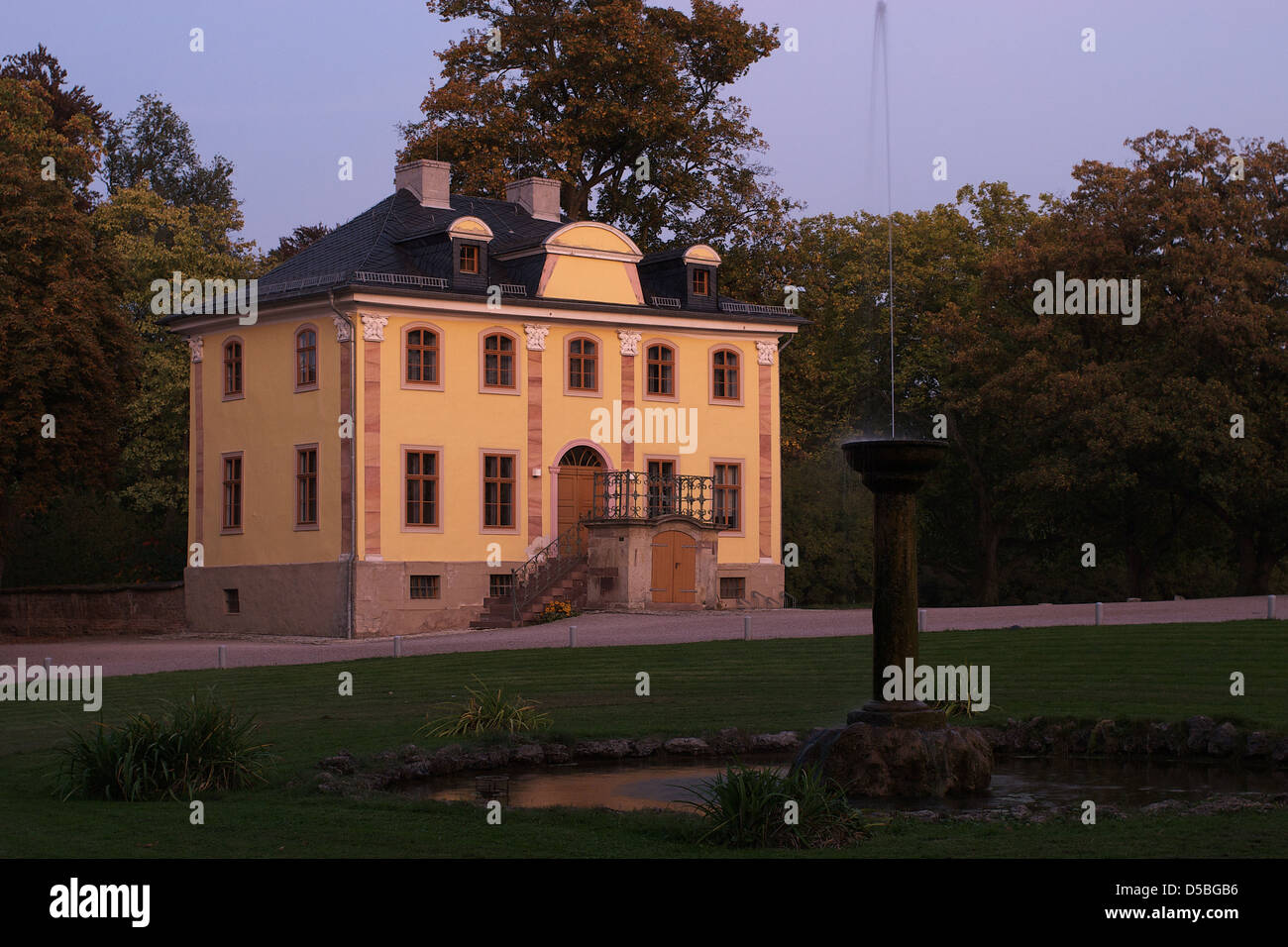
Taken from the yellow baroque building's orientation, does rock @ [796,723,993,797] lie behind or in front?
in front

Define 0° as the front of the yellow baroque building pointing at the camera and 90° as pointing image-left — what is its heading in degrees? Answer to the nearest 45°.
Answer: approximately 315°

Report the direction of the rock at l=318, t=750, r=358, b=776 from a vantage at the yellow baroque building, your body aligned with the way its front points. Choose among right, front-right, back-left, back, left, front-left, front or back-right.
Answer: front-right

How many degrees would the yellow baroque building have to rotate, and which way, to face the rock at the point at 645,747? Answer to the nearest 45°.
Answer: approximately 45° to its right

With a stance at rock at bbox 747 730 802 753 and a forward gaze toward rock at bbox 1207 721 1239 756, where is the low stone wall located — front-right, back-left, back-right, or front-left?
back-left

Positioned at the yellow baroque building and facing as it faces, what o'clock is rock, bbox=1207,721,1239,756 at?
The rock is roughly at 1 o'clock from the yellow baroque building.

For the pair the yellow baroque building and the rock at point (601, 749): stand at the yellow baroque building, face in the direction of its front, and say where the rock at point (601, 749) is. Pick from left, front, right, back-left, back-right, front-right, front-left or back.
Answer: front-right

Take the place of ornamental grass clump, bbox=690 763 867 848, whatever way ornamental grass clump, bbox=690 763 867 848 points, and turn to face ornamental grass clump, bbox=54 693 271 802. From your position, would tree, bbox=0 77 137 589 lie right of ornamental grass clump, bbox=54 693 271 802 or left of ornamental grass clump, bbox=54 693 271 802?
right

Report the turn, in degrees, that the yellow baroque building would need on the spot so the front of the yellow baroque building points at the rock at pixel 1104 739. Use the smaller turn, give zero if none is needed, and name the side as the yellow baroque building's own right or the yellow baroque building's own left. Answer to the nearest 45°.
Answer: approximately 45° to the yellow baroque building's own right
